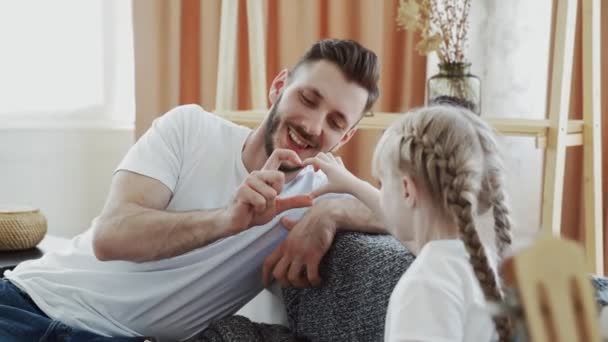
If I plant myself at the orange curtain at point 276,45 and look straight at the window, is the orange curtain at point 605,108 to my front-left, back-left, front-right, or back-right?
back-left

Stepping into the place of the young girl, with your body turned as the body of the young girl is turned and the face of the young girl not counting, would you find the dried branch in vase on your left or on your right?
on your right

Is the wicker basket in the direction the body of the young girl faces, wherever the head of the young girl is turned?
yes

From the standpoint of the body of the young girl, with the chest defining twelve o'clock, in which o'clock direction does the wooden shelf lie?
The wooden shelf is roughly at 2 o'clock from the young girl.

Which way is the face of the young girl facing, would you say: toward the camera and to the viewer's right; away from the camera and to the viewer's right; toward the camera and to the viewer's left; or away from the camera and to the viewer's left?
away from the camera and to the viewer's left

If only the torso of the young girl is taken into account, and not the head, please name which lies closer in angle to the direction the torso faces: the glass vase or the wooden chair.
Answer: the glass vase

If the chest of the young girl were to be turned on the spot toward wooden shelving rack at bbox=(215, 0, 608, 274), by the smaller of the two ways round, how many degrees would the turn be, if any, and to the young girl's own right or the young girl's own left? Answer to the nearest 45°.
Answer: approximately 45° to the young girl's own right

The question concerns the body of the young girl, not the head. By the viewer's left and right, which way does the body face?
facing away from the viewer and to the left of the viewer

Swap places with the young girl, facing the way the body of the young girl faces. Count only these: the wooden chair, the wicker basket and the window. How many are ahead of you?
2

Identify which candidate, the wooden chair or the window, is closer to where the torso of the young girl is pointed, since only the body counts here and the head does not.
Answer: the window

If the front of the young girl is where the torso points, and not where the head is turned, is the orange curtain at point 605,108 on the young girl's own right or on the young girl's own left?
on the young girl's own right

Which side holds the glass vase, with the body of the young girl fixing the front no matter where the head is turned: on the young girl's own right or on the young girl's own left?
on the young girl's own right

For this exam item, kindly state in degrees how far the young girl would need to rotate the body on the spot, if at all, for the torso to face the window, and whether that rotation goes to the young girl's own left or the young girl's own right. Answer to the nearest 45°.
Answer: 0° — they already face it
